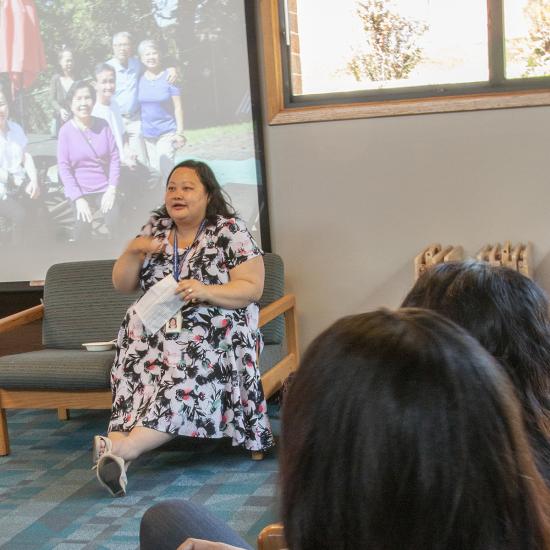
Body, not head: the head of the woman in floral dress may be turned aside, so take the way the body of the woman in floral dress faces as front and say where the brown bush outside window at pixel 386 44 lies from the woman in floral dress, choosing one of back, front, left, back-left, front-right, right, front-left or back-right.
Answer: back

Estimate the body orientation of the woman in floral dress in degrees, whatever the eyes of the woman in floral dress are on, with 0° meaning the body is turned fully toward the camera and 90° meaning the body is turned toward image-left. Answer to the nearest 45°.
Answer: approximately 45°

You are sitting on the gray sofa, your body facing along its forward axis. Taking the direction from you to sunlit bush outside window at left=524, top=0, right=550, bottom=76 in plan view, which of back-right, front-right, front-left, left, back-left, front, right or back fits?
back-left

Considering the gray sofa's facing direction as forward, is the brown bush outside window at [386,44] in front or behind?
behind

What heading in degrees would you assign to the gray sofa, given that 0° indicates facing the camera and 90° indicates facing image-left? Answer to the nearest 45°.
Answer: approximately 45°

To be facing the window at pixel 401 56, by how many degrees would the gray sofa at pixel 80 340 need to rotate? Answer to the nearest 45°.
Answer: approximately 135° to its left
